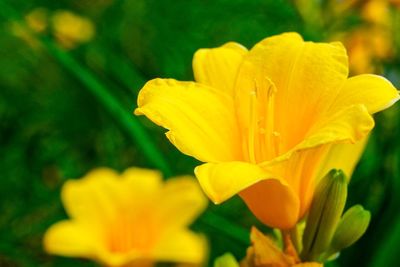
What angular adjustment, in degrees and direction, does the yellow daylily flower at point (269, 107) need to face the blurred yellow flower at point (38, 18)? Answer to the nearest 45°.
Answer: approximately 135° to its right

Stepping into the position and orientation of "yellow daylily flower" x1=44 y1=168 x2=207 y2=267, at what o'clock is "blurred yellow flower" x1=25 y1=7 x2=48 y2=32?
The blurred yellow flower is roughly at 6 o'clock from the yellow daylily flower.

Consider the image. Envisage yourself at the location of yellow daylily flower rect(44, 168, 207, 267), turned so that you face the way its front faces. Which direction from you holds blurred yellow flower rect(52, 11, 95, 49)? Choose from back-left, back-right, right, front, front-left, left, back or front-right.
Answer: back

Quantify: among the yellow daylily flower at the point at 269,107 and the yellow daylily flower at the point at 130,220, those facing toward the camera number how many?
2

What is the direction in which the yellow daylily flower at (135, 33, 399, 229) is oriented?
toward the camera

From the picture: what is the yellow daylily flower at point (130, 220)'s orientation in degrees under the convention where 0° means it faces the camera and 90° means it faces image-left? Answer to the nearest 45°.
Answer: approximately 0°
